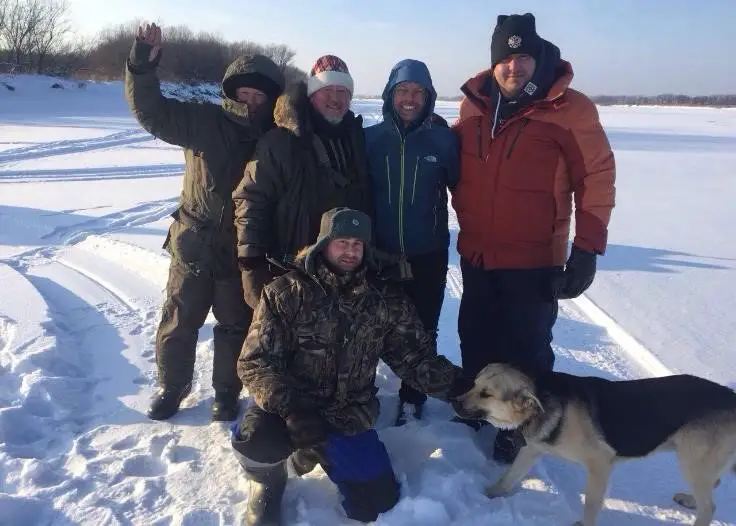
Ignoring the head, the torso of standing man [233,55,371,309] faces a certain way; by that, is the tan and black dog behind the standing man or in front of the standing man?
in front

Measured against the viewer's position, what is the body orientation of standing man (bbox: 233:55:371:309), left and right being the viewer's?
facing the viewer and to the right of the viewer

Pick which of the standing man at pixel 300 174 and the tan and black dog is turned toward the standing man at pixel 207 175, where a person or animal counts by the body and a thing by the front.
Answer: the tan and black dog

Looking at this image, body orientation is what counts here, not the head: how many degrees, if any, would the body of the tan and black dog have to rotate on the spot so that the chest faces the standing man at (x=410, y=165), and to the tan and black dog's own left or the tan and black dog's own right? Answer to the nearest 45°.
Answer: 0° — it already faces them

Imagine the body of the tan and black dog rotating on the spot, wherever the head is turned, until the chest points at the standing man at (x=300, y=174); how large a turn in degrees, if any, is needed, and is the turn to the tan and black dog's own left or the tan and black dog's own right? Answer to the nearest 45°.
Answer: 0° — it already faces them

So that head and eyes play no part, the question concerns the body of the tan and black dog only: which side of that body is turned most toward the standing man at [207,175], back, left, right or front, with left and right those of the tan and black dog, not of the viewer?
front

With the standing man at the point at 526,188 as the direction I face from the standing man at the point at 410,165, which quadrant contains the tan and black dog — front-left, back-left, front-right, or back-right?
front-right

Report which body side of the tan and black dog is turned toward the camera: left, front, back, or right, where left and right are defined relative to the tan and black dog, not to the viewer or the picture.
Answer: left

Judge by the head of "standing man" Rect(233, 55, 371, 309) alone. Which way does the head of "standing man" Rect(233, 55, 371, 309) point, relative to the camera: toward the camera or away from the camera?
toward the camera

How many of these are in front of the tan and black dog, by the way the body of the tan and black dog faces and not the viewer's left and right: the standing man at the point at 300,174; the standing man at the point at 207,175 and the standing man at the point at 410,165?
3

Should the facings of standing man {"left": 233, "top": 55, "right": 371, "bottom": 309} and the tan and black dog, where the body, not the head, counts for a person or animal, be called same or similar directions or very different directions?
very different directions

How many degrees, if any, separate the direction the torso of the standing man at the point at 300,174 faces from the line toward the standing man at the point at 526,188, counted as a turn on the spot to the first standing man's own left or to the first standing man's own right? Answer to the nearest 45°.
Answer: approximately 45° to the first standing man's own left

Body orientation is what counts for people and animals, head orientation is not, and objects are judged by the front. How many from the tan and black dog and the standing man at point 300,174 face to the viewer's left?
1
